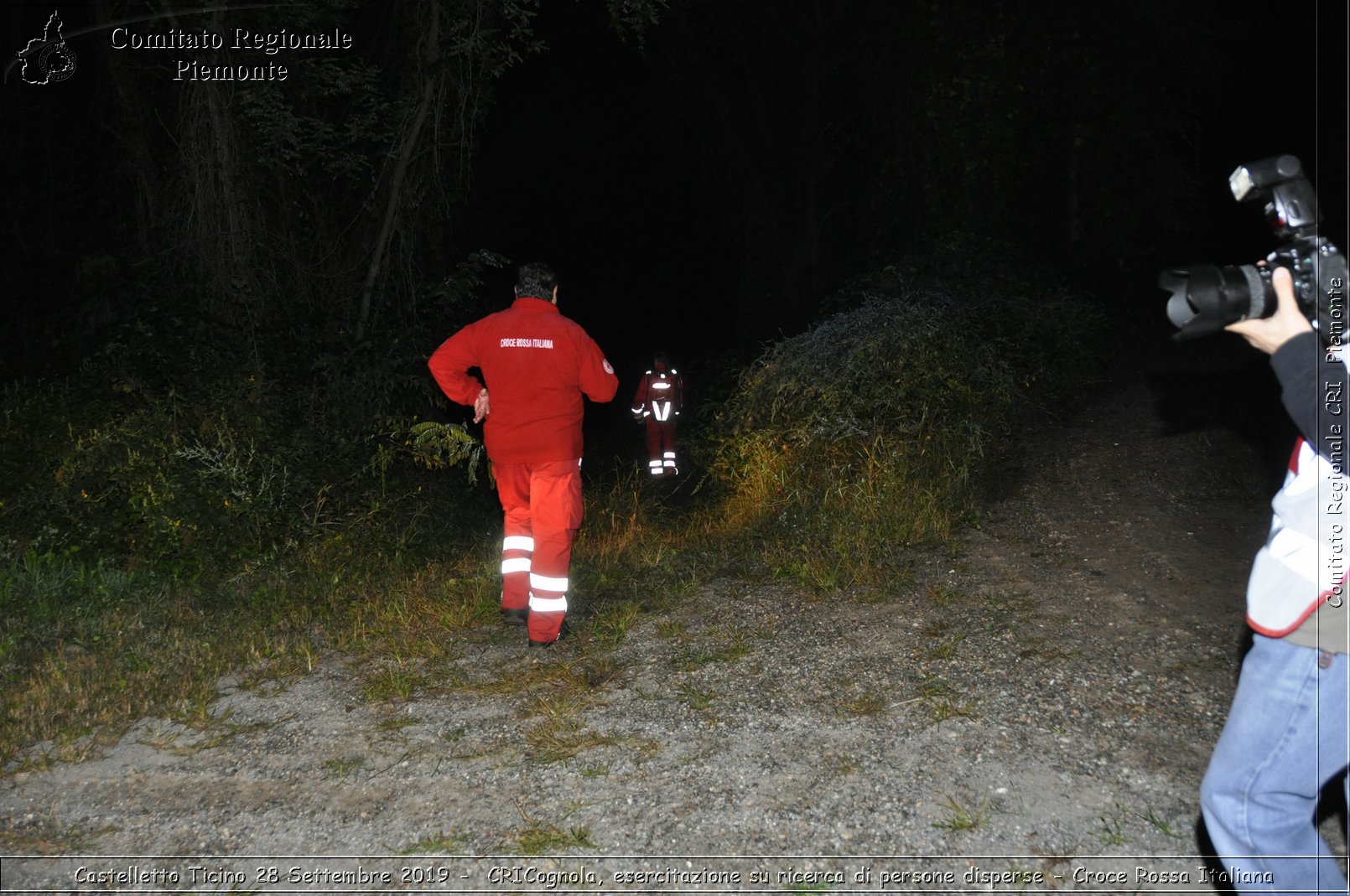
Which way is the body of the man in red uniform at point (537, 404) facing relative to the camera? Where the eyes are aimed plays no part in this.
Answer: away from the camera

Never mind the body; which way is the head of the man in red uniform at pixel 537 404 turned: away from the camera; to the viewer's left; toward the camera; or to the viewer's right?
away from the camera

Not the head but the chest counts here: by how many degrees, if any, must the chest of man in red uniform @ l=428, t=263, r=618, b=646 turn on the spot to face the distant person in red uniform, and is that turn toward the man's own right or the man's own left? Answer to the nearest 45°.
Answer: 0° — they already face them
